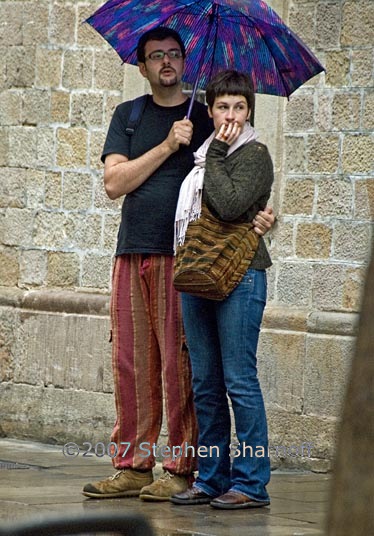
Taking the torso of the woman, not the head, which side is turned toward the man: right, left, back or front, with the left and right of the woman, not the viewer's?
right

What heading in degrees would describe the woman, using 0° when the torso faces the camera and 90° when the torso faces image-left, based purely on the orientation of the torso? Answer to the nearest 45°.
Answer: approximately 45°
